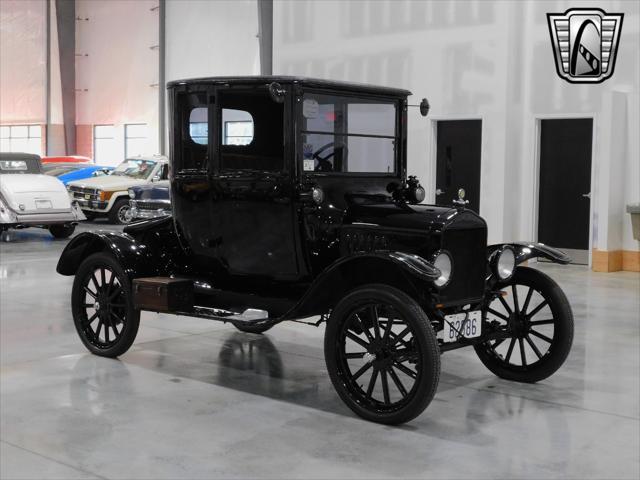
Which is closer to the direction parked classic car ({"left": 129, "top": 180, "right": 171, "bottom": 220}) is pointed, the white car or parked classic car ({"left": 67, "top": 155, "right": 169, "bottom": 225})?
the white car

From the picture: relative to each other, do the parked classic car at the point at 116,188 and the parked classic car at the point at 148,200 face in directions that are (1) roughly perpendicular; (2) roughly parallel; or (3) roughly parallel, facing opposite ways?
roughly parallel

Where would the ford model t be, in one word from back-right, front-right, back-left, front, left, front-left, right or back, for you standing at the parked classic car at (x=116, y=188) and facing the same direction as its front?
front-left

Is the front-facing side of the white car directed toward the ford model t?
no

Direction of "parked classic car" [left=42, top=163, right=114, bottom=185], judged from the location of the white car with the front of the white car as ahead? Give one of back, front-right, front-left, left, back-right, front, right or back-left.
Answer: front-right

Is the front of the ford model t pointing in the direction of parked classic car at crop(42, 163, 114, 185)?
no

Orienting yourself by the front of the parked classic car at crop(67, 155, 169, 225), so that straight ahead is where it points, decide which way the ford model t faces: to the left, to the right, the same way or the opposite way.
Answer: to the left

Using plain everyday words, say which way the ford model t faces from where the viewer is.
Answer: facing the viewer and to the right of the viewer

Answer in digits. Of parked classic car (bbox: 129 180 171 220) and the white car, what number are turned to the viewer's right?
0

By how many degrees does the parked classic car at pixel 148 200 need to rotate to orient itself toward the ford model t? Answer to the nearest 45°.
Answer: approximately 45° to its left

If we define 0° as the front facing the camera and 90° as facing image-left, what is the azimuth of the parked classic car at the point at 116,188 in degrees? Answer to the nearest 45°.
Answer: approximately 45°

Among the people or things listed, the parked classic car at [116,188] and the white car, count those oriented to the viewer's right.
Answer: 0

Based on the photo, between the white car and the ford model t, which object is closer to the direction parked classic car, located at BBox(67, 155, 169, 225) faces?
the white car

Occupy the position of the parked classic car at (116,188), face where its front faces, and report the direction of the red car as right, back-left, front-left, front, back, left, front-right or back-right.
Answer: back-right

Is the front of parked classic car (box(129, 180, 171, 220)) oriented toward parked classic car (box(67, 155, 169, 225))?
no

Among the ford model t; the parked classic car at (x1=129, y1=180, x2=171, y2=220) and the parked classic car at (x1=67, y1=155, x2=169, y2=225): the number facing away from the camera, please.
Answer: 0
